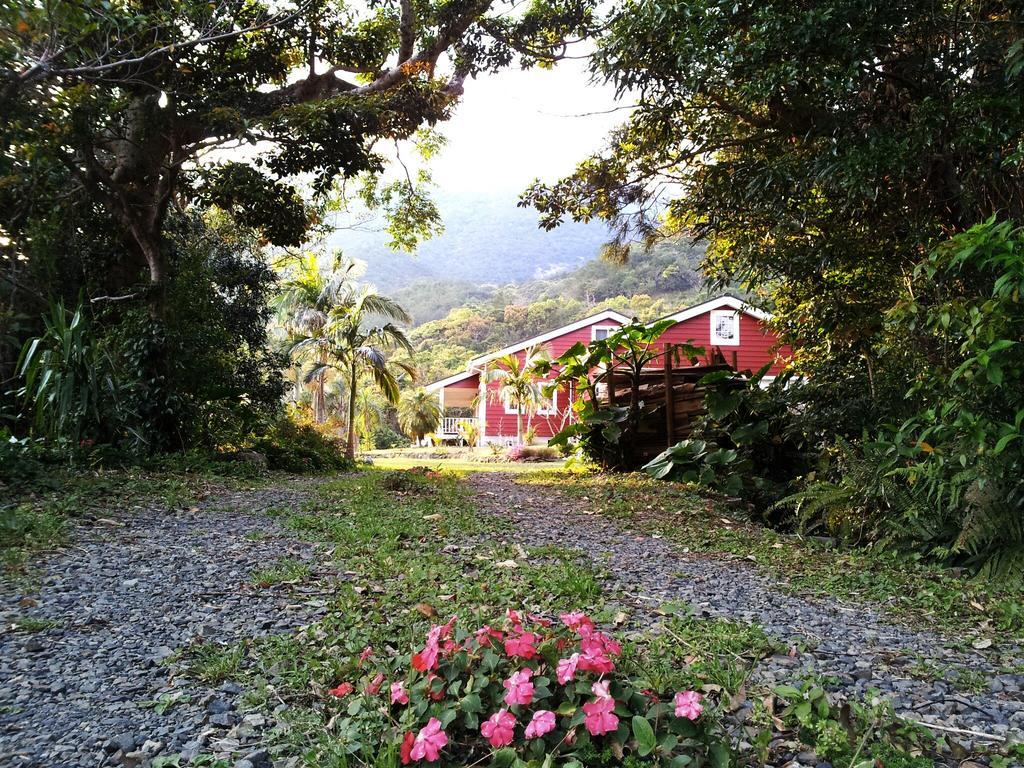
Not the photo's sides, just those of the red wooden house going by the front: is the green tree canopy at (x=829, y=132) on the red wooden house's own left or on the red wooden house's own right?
on the red wooden house's own left
